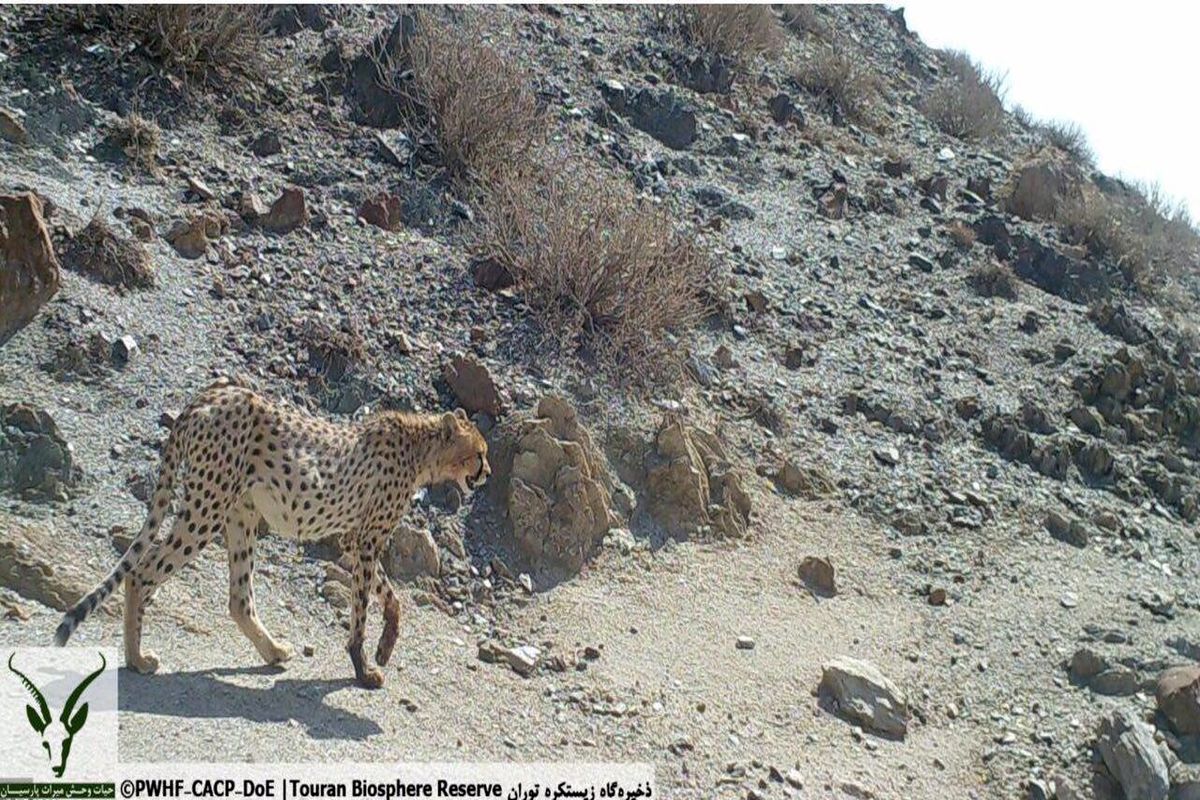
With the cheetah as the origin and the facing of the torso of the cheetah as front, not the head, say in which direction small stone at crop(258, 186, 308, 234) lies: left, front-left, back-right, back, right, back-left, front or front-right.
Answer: left

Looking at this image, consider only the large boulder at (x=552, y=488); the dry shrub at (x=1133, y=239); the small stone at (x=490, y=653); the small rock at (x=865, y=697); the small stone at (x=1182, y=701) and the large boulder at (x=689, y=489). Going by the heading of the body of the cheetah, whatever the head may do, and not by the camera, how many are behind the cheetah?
0

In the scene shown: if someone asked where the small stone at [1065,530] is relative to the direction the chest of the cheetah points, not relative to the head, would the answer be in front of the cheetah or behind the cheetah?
in front

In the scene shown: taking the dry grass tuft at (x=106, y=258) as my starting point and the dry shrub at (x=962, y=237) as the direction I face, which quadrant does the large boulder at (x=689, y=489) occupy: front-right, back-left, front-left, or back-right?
front-right

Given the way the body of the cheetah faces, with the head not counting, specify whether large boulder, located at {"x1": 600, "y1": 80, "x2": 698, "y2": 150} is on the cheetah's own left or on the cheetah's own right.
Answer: on the cheetah's own left

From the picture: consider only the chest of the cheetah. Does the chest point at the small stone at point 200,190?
no

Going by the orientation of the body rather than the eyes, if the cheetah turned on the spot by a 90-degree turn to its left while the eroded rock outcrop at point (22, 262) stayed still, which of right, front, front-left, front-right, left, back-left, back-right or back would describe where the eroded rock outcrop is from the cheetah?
front-left

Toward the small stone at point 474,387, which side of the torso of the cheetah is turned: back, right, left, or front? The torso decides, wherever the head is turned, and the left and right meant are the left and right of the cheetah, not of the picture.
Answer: left

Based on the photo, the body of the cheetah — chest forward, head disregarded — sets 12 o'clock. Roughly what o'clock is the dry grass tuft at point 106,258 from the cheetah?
The dry grass tuft is roughly at 8 o'clock from the cheetah.

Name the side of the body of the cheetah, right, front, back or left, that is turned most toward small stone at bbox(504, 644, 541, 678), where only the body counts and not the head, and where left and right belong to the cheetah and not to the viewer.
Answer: front

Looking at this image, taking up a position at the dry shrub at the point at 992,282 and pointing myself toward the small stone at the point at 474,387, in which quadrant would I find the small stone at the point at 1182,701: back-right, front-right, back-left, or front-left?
front-left

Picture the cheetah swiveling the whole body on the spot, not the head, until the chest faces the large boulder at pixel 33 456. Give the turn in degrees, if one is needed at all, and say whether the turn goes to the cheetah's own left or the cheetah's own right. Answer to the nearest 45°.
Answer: approximately 135° to the cheetah's own left

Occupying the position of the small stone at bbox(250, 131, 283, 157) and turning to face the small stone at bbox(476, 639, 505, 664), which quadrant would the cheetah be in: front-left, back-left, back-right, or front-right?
front-right

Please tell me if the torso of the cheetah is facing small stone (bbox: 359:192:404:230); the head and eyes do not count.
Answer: no

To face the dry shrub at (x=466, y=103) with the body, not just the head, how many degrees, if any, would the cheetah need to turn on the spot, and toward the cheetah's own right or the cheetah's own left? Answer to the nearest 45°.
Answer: approximately 90° to the cheetah's own left

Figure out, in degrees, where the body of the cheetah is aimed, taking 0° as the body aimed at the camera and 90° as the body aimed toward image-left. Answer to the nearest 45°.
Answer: approximately 270°

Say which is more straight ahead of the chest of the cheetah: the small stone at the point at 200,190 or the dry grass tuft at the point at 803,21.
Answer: the dry grass tuft

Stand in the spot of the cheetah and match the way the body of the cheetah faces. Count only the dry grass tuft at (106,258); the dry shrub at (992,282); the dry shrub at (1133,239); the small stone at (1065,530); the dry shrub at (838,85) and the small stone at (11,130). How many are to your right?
0

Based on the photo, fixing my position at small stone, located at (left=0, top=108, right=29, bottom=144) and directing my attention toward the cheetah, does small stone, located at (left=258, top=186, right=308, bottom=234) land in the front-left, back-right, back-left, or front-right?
front-left

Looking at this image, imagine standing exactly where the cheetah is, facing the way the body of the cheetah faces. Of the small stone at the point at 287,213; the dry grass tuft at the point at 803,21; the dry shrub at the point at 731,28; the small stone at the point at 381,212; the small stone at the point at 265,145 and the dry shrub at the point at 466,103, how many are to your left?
6

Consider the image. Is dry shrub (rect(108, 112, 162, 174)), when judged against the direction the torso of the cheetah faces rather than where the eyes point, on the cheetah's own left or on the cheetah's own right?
on the cheetah's own left
